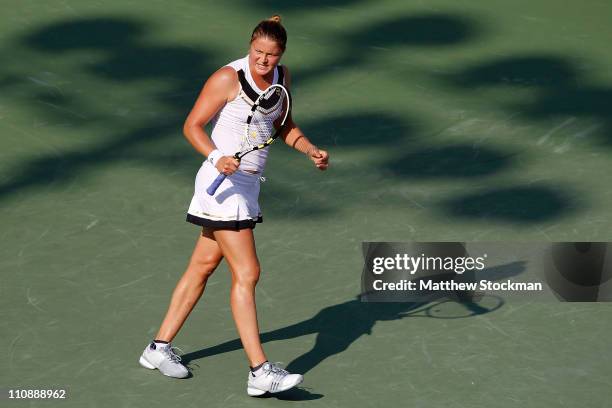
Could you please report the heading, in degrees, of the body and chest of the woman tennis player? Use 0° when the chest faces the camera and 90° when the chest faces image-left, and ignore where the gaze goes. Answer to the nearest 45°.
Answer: approximately 315°
